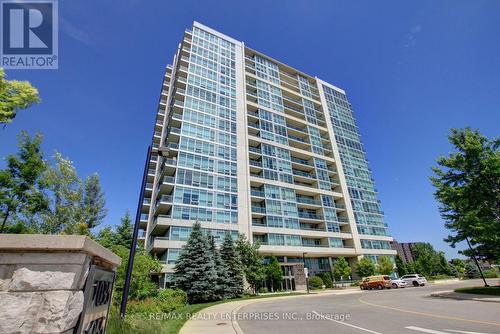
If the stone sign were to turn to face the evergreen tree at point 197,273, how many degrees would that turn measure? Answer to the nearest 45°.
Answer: approximately 90° to its left

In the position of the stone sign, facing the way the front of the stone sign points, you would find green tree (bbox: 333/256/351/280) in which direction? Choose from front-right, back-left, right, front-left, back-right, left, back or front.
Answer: left

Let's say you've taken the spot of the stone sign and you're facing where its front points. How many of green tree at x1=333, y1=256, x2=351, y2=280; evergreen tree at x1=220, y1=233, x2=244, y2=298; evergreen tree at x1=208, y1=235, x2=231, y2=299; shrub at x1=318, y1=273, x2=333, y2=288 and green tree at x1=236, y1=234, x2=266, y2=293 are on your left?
5

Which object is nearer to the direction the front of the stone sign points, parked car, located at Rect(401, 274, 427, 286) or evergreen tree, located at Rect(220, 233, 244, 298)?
the parked car

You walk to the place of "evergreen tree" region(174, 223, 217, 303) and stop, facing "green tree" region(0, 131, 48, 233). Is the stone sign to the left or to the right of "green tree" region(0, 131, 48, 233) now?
left

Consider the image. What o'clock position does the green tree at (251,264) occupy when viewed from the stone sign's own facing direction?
The green tree is roughly at 9 o'clock from the stone sign.

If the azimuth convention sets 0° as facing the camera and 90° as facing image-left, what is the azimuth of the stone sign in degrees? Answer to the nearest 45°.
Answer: approximately 315°

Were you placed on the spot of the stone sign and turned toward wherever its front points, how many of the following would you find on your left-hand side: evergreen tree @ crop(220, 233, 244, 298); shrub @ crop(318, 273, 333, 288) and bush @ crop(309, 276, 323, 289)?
3

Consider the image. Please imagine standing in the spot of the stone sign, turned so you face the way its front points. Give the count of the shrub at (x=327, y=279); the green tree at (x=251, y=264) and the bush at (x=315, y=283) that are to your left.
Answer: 3

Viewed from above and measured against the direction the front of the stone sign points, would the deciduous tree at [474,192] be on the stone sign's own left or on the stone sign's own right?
on the stone sign's own left

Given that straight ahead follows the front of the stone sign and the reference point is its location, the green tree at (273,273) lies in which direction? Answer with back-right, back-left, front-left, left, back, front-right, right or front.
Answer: left

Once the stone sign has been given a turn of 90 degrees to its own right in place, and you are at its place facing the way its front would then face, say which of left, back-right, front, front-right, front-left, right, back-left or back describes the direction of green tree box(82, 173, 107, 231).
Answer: back-right

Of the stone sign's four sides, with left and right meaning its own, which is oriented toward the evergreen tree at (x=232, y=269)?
left

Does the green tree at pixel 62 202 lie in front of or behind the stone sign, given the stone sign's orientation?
behind

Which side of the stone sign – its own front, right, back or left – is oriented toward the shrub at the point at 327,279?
left
